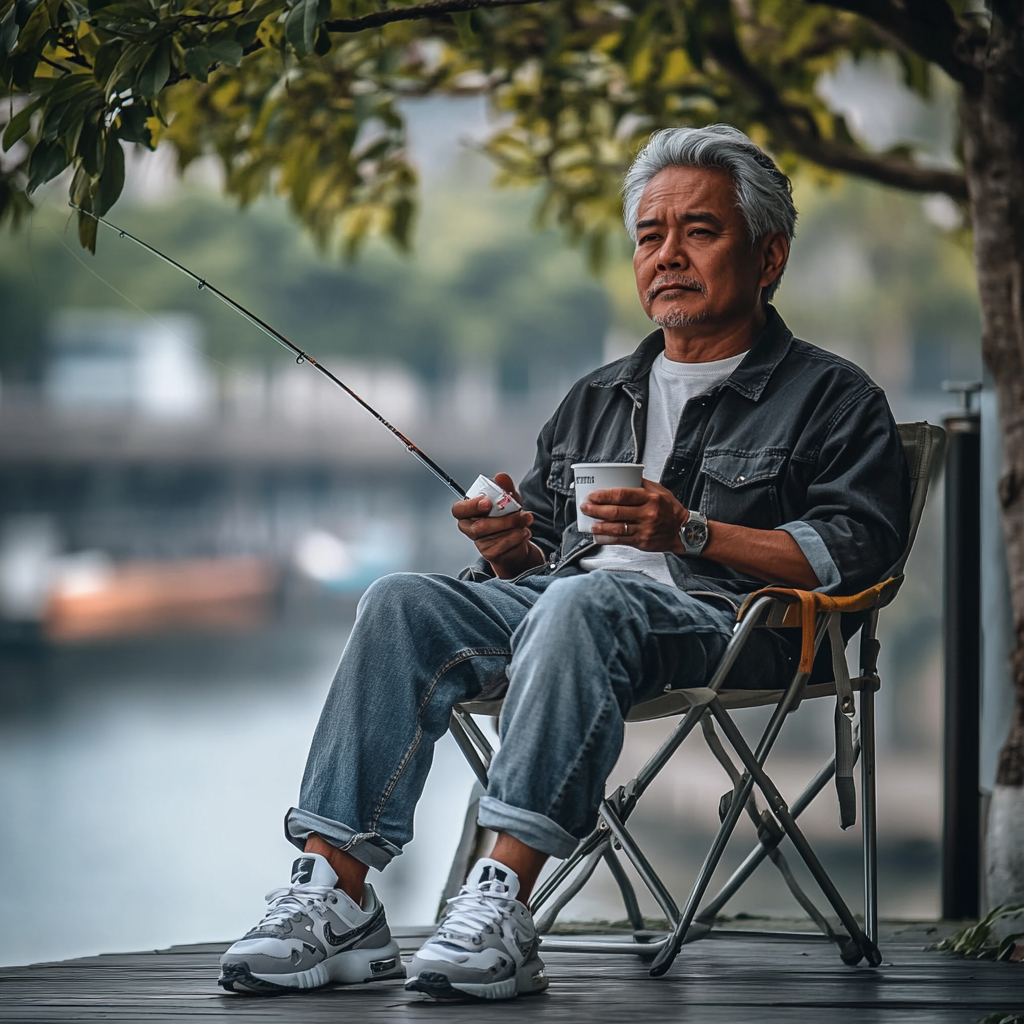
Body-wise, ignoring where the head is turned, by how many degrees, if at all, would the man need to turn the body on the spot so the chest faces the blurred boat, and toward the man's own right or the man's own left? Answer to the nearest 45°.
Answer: approximately 135° to the man's own right

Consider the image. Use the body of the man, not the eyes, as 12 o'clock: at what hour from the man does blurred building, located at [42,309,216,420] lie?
The blurred building is roughly at 4 o'clock from the man.

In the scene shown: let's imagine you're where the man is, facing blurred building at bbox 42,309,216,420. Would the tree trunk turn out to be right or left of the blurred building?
right

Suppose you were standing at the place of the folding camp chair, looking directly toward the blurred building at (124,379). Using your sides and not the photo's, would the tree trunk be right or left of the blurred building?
right

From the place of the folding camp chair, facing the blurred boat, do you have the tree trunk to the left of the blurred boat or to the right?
right

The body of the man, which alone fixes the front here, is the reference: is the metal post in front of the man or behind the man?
behind

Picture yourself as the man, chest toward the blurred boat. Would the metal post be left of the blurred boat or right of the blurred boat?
right

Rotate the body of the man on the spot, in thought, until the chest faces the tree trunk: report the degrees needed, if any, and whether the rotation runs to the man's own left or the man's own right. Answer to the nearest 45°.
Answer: approximately 180°

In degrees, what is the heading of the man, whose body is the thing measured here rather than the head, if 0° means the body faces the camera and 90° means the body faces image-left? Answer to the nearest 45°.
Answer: approximately 45°
